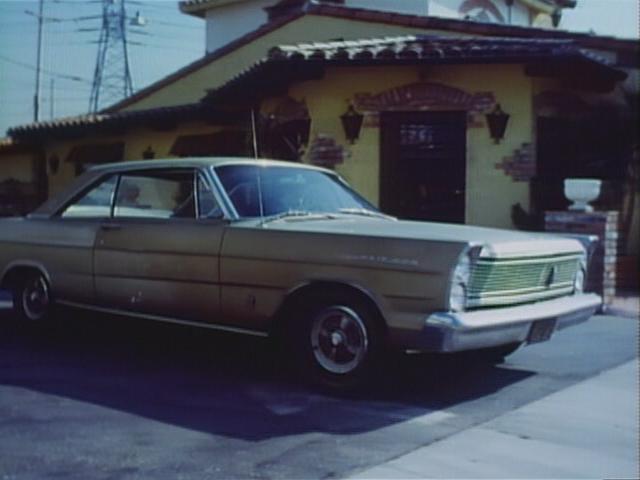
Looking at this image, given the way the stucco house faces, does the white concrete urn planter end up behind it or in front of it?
in front

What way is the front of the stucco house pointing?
toward the camera
